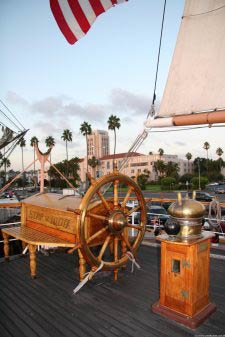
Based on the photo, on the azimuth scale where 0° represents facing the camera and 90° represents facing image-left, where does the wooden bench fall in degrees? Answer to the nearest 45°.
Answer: approximately 45°

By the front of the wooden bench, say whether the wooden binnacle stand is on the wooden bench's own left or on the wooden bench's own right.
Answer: on the wooden bench's own left

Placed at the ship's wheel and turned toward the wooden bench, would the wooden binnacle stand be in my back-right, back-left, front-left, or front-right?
back-left

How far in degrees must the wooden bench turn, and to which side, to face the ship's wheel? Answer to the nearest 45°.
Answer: approximately 90° to its left

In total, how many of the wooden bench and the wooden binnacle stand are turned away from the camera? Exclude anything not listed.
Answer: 0

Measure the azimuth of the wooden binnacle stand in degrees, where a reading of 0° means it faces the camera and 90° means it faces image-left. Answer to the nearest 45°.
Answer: approximately 45°
